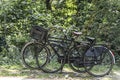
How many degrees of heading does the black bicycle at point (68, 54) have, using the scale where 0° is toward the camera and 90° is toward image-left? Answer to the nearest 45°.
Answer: approximately 90°
